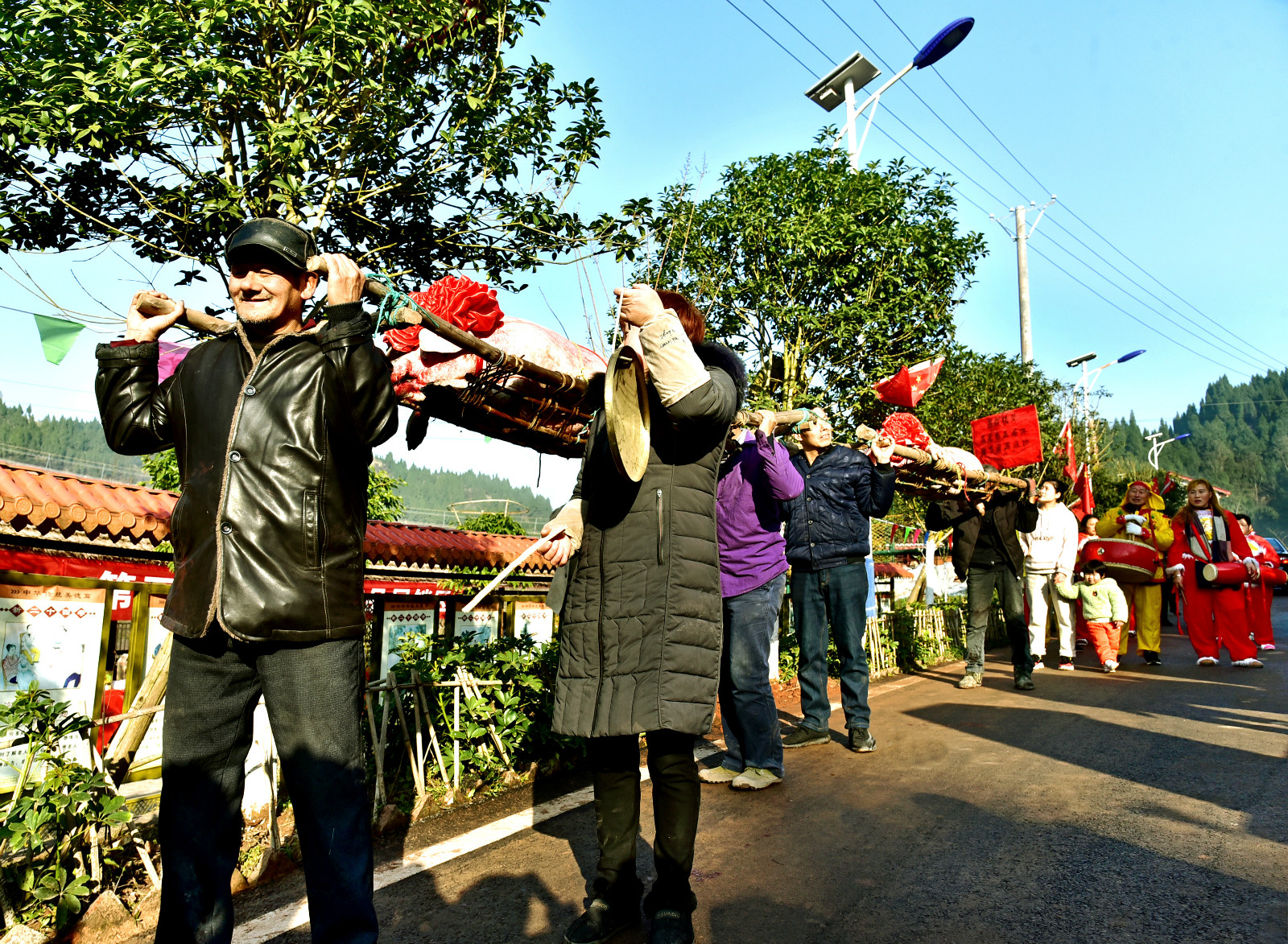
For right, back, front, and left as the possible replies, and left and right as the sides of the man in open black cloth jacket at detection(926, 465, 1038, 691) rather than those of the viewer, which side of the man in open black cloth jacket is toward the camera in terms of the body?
front

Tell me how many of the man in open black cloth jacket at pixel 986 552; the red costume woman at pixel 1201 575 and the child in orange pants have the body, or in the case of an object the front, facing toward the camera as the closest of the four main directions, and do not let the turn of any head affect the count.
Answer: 3

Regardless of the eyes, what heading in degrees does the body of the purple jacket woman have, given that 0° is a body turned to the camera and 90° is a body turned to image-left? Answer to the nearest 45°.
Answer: approximately 45°

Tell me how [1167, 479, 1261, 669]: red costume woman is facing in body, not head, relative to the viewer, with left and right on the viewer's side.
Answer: facing the viewer

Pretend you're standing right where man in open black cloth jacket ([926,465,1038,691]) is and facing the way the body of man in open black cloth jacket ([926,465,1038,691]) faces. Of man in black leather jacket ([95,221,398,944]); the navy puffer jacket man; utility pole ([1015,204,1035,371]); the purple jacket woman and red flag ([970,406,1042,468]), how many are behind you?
2

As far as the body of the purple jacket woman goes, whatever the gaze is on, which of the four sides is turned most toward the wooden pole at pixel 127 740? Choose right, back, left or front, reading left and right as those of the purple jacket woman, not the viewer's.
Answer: front

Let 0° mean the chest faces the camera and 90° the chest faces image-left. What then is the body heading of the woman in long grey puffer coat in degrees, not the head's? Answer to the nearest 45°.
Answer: approximately 45°

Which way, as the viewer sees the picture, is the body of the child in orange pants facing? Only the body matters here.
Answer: toward the camera

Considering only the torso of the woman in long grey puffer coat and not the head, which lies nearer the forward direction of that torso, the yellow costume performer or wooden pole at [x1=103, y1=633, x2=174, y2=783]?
the wooden pole

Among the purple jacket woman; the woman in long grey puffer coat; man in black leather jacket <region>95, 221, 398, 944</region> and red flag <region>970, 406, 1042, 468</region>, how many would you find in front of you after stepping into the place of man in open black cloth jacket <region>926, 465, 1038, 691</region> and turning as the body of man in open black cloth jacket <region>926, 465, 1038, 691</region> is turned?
3

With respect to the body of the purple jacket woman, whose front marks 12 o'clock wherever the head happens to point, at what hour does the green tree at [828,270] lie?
The green tree is roughly at 5 o'clock from the purple jacket woman.

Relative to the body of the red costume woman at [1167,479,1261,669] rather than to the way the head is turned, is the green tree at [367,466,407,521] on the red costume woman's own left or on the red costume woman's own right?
on the red costume woman's own right

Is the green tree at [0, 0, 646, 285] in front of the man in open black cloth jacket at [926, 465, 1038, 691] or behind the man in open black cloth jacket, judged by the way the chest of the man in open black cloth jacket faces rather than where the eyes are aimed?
in front
